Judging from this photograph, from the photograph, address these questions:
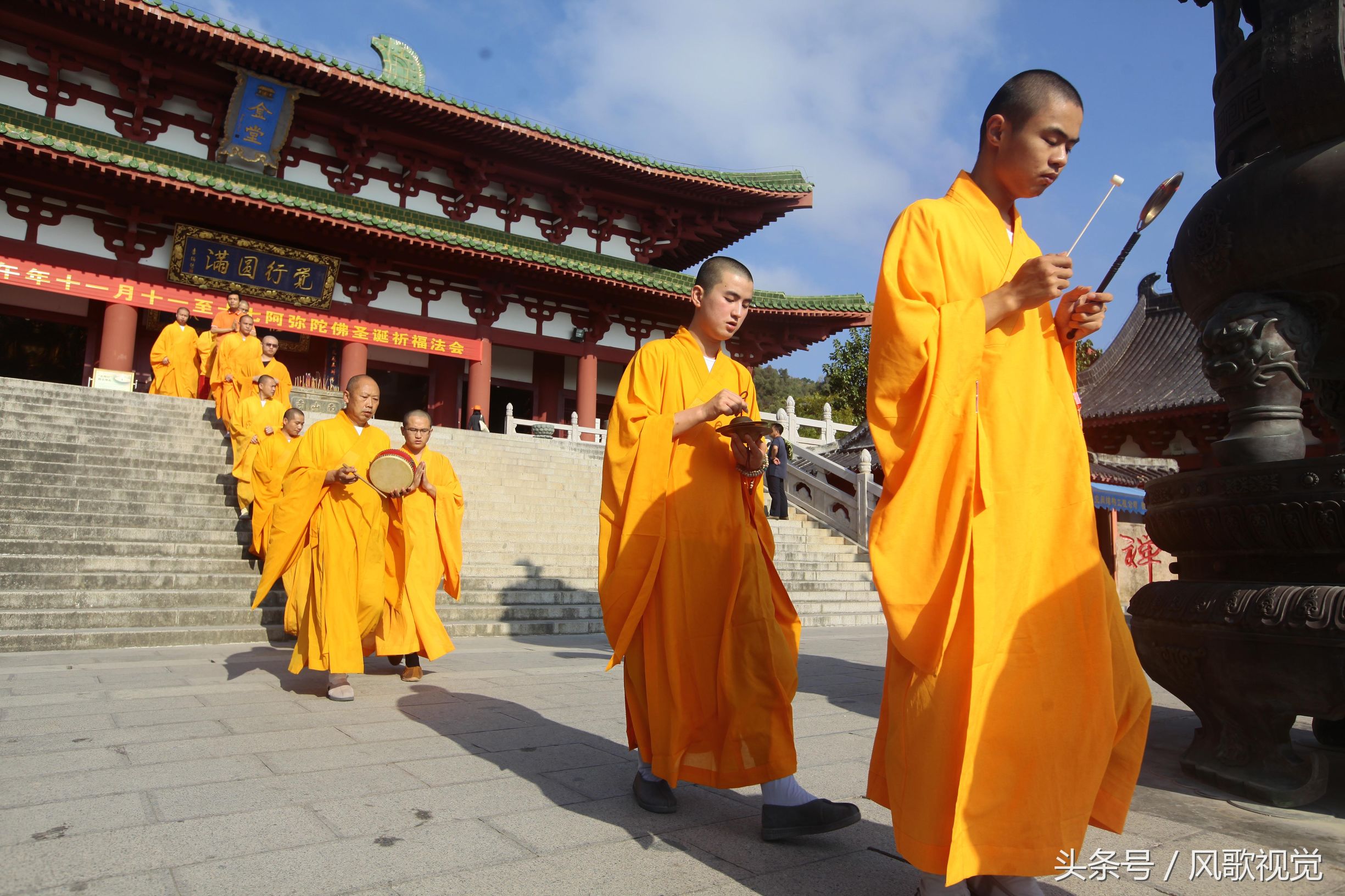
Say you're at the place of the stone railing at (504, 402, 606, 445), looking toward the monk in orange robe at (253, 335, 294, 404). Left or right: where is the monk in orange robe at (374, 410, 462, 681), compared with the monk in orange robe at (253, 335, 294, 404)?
left

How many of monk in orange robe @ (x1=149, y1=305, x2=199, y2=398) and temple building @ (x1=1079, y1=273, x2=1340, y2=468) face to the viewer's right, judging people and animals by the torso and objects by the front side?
0
